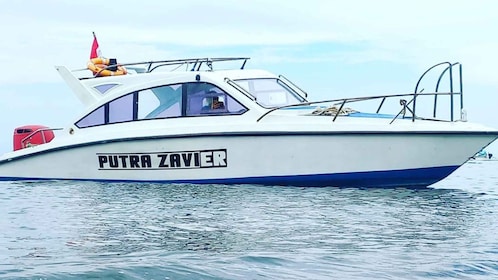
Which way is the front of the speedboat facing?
to the viewer's right
